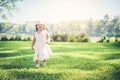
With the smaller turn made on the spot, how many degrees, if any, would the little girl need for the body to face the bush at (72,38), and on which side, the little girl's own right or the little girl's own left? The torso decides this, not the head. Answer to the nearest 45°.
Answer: approximately 180°

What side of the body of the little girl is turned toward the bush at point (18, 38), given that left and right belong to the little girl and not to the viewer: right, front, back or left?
back

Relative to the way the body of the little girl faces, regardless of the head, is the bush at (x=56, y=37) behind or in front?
behind

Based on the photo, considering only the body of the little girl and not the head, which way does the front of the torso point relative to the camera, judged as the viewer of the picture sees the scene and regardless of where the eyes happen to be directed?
toward the camera

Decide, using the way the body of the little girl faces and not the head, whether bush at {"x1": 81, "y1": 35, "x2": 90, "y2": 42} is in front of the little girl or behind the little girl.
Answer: behind
